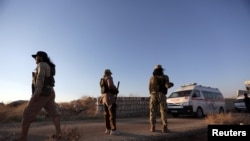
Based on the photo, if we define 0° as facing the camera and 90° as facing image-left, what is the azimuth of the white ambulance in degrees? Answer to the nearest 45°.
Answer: approximately 45°

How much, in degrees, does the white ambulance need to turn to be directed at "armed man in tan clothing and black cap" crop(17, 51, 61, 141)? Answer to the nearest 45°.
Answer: approximately 45° to its left

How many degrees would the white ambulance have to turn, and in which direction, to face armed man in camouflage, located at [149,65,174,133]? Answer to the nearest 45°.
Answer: approximately 45° to its left
